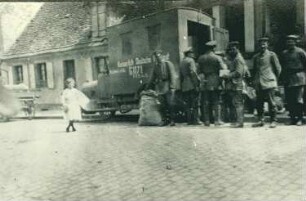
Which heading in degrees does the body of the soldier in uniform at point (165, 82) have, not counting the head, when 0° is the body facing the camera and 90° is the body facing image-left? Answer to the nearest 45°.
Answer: approximately 45°

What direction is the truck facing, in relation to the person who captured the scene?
facing away from the viewer and to the left of the viewer

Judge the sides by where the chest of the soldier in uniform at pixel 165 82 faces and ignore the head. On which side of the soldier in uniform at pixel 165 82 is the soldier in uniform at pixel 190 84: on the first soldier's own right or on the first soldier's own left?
on the first soldier's own left

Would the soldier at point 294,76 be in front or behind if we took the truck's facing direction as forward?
behind
